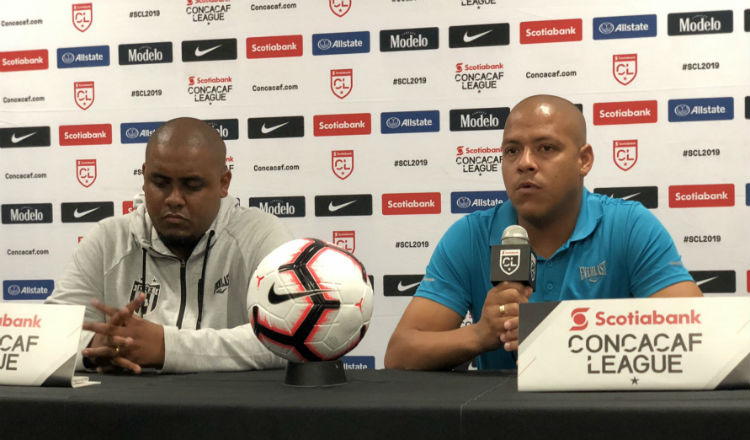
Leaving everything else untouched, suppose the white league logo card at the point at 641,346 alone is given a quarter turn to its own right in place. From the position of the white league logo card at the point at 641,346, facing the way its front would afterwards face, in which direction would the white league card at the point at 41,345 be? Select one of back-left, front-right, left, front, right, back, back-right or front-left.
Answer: front

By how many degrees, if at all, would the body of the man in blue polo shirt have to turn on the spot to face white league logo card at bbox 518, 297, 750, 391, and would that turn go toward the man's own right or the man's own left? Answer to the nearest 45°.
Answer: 0° — they already face it

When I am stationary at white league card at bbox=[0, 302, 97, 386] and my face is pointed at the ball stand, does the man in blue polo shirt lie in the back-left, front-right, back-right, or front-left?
front-left

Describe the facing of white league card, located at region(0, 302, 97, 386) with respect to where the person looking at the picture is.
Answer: facing the viewer

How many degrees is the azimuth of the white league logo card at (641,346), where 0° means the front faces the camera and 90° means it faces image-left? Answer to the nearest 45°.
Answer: approximately 0°

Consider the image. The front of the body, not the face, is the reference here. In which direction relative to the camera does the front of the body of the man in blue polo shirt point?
toward the camera

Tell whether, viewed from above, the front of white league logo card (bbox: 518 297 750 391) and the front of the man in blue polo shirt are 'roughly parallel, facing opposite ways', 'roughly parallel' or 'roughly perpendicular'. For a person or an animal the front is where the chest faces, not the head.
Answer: roughly parallel

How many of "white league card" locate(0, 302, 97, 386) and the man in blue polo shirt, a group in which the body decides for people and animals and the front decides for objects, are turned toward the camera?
2

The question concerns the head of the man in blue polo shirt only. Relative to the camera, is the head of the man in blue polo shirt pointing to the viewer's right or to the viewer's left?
to the viewer's left
